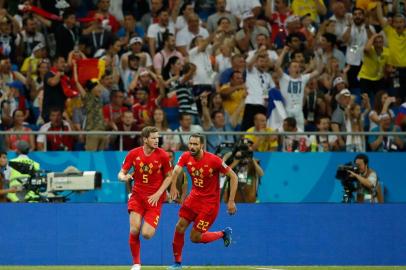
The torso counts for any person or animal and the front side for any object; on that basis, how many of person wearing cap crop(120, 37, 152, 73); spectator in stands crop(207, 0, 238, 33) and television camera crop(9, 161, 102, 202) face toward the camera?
2

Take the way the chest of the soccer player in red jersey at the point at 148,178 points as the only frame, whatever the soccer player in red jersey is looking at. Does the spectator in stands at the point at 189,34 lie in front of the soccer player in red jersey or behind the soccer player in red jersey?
behind

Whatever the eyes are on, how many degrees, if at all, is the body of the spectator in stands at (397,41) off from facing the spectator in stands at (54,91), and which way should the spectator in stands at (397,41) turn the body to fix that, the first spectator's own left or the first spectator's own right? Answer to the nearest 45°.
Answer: approximately 45° to the first spectator's own right

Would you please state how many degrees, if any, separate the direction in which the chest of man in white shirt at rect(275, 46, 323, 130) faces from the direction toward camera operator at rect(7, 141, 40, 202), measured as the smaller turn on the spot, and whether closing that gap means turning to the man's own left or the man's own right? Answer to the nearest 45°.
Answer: approximately 45° to the man's own right

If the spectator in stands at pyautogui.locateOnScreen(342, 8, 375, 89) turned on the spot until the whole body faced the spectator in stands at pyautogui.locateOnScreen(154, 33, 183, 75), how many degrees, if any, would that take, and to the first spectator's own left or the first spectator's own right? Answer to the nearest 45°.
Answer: approximately 90° to the first spectator's own right

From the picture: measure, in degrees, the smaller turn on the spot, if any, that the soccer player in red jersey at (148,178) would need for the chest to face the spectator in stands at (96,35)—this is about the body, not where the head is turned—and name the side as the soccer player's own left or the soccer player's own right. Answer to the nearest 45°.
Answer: approximately 180°

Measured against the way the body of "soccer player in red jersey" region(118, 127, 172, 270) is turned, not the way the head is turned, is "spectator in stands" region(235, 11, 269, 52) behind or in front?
behind

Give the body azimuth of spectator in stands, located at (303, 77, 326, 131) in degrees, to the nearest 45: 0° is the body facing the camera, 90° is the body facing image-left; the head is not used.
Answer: approximately 0°

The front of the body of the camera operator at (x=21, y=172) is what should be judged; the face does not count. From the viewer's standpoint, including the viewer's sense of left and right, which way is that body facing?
facing to the right of the viewer

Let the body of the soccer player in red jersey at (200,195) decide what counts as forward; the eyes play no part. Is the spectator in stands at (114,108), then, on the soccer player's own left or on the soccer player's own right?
on the soccer player's own right

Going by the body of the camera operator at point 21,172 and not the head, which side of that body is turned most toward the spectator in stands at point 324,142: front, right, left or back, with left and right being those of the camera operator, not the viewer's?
front
